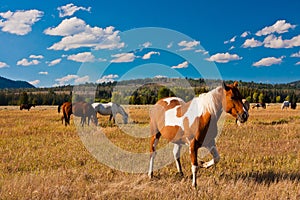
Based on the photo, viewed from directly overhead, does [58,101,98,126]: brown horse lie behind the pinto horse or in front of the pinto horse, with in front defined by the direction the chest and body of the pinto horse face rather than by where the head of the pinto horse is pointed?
behind

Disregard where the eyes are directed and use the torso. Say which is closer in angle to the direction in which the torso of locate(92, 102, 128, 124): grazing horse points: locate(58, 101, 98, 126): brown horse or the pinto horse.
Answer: the pinto horse

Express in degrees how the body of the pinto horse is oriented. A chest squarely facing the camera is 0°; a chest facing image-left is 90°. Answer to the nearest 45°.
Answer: approximately 315°

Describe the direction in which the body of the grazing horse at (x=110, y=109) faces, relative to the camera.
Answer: to the viewer's right

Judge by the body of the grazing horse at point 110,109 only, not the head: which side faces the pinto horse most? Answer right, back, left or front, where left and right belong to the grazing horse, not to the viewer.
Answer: right

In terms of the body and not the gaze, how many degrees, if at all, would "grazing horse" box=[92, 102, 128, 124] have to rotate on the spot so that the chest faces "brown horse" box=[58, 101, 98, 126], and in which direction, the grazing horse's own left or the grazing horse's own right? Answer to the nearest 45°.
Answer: approximately 135° to the grazing horse's own right
